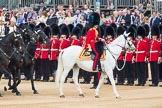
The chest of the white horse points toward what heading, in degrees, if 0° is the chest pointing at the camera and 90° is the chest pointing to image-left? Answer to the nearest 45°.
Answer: approximately 270°

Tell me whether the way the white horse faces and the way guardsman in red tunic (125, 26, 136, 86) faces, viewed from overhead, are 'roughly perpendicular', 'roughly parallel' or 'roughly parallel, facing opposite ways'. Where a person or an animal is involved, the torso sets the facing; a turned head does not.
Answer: roughly perpendicular

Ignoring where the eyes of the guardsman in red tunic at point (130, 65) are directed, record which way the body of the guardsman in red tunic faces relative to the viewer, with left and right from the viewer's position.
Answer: facing the viewer

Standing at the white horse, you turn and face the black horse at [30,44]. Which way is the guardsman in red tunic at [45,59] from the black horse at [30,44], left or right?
right

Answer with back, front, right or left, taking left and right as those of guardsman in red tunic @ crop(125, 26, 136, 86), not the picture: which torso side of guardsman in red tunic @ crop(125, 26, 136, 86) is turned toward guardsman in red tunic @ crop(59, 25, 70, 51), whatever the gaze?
right

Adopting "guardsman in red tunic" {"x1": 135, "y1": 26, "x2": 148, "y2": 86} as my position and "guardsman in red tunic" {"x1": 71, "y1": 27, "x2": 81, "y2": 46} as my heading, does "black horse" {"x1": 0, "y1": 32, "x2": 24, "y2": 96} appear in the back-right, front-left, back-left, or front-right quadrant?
front-left

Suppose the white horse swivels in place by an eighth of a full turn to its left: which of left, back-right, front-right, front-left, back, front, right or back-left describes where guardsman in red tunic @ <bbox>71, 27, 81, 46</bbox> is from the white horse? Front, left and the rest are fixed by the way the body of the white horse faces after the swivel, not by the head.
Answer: front-left

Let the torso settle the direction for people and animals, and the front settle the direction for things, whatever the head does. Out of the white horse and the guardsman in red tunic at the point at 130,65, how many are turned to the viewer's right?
1
